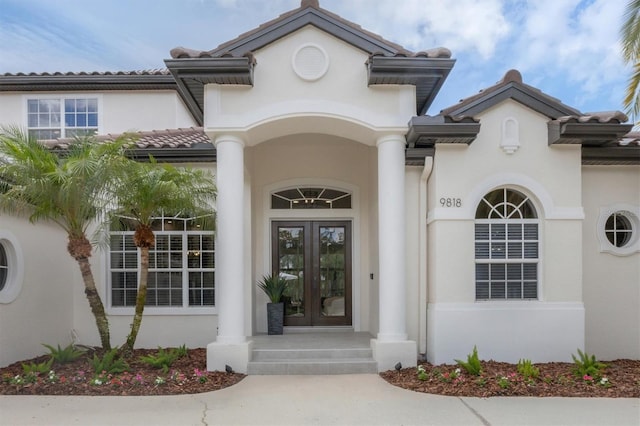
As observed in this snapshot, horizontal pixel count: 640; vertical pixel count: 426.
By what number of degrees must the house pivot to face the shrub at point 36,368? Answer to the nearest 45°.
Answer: approximately 90° to its right

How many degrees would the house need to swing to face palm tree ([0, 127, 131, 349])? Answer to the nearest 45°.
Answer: approximately 90° to its right

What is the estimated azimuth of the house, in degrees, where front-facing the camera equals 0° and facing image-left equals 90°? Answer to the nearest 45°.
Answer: approximately 0°
